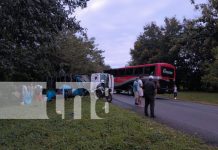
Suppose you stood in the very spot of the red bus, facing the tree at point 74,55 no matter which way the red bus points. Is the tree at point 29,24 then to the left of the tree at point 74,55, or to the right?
left

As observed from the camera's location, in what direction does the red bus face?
facing away from the viewer and to the left of the viewer

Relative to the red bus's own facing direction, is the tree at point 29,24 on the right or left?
on its left
